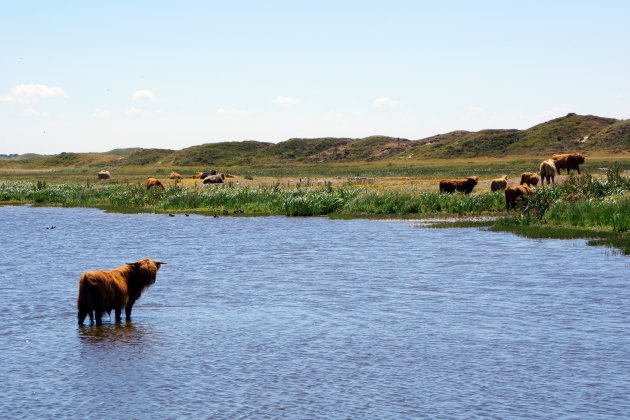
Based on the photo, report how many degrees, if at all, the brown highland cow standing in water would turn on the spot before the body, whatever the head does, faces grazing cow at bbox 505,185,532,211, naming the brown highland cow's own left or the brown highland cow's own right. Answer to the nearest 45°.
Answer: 0° — it already faces it

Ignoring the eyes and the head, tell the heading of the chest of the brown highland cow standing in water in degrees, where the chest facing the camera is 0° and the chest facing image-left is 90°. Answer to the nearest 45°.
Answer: approximately 225°

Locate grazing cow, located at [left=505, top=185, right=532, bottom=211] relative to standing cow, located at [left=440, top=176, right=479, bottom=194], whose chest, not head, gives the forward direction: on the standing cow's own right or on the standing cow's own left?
on the standing cow's own right

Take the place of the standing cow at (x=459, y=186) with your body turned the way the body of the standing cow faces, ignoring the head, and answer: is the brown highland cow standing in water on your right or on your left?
on your right

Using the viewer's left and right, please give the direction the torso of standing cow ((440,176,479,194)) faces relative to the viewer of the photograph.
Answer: facing to the right of the viewer
